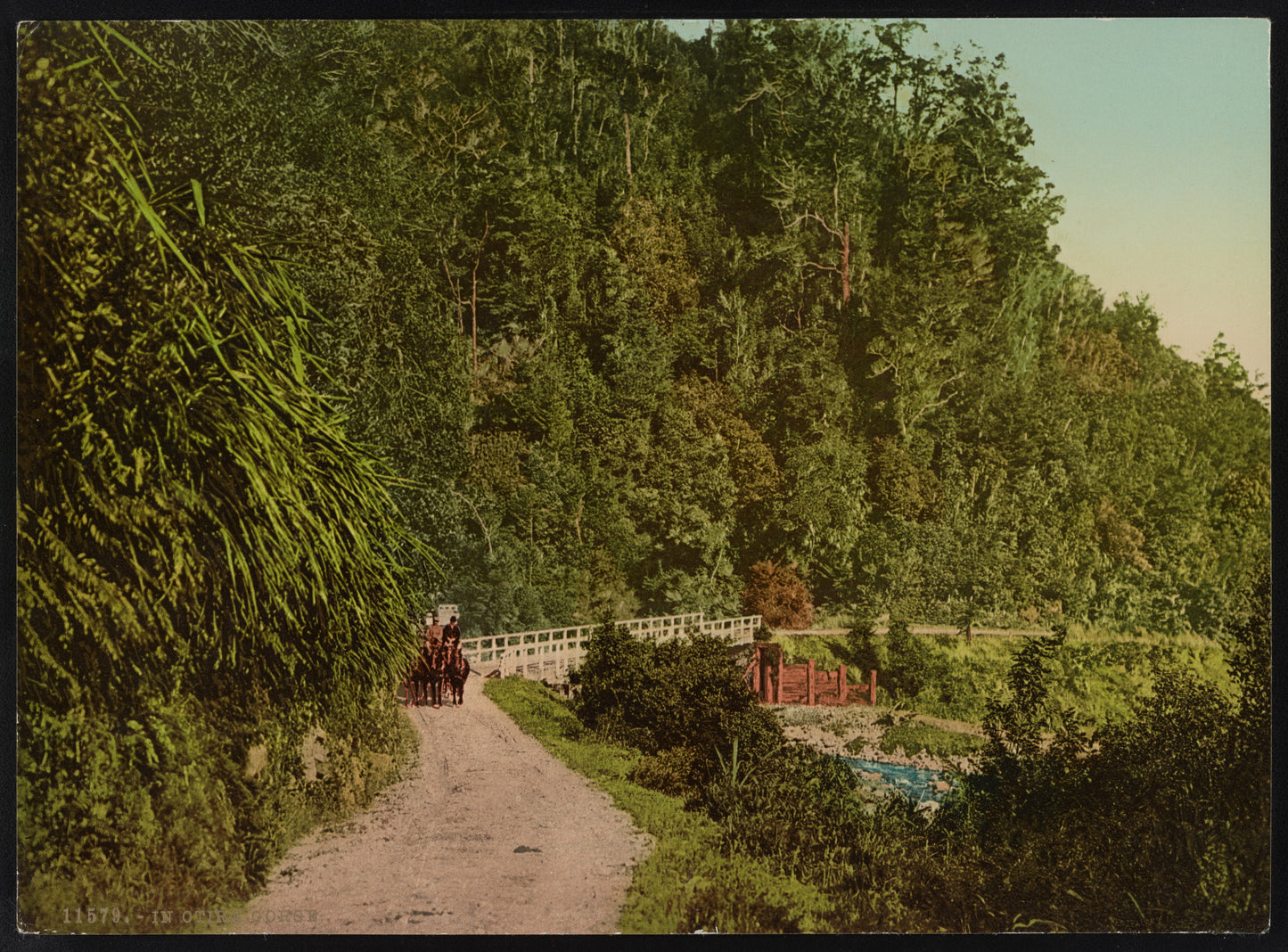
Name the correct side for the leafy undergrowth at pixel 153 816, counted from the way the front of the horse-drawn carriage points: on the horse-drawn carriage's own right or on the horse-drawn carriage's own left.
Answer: on the horse-drawn carriage's own right

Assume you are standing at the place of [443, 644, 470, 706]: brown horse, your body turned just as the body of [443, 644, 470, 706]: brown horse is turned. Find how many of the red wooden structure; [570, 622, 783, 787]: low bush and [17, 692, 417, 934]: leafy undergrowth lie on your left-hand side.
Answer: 2

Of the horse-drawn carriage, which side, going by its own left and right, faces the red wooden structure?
left

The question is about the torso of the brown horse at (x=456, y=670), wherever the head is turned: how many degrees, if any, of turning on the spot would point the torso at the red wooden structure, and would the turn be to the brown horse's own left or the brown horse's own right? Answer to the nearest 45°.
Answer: approximately 90° to the brown horse's own left

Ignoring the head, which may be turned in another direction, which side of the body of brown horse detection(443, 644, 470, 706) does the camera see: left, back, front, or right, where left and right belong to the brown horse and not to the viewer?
front

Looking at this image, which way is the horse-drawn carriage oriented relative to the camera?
toward the camera

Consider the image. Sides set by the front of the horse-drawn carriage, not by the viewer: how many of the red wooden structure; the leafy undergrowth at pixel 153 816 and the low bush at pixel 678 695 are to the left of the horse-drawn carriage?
2

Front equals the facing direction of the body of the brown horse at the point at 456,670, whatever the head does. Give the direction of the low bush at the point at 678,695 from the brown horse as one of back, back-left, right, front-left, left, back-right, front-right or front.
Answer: left
